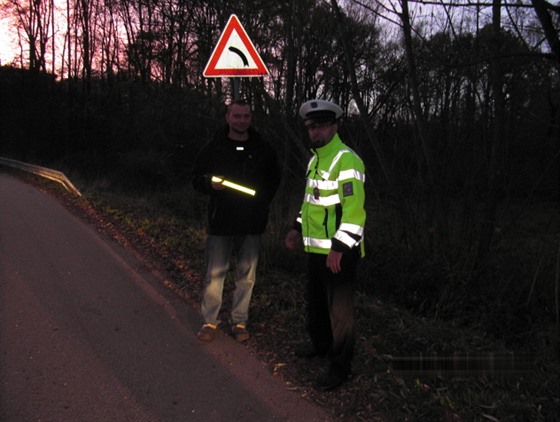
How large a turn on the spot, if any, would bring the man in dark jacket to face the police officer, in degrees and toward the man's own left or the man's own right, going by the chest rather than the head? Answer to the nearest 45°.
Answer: approximately 45° to the man's own left

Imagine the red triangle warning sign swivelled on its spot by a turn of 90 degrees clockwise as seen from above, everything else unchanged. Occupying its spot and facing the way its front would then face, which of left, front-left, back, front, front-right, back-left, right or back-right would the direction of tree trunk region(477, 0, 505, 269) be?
back

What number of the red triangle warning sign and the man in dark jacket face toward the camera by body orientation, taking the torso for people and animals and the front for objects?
2

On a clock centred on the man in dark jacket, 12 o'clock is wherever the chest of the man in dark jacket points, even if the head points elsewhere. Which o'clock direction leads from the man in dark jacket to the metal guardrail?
The metal guardrail is roughly at 5 o'clock from the man in dark jacket.

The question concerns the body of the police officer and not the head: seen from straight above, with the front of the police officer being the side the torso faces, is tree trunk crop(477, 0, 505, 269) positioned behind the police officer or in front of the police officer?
behind

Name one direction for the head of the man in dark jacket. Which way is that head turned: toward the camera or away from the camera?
toward the camera

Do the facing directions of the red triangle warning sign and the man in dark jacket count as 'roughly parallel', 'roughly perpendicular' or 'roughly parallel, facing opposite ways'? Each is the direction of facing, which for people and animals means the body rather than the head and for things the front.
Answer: roughly parallel

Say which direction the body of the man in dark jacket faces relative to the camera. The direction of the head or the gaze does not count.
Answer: toward the camera

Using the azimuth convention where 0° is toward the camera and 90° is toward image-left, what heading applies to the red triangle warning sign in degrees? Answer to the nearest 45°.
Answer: approximately 0°

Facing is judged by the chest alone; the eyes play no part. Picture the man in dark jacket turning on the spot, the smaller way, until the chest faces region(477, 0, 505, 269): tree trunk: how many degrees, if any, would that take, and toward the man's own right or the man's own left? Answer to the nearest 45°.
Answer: approximately 135° to the man's own left

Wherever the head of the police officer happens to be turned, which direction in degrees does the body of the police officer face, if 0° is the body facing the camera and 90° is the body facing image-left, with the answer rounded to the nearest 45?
approximately 45°
